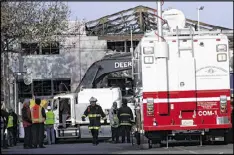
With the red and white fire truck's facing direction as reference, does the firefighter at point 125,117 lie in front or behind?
in front

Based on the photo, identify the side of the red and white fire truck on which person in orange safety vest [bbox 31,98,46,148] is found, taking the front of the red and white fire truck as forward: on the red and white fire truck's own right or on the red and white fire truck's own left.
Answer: on the red and white fire truck's own left

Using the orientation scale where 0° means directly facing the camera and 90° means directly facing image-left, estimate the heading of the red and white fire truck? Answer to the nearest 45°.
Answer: approximately 180°

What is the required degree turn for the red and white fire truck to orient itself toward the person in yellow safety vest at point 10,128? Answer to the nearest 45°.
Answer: approximately 45° to its left
